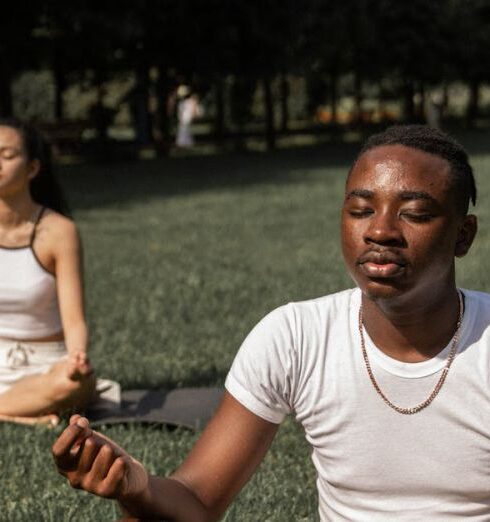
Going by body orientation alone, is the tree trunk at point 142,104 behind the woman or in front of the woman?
behind

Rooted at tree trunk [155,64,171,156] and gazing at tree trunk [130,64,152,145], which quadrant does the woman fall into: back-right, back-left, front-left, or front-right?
back-left

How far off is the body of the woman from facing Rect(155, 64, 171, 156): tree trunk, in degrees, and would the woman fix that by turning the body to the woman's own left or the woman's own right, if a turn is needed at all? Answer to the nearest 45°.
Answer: approximately 135° to the woman's own right

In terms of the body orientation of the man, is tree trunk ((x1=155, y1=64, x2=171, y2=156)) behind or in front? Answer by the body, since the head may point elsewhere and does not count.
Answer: behind

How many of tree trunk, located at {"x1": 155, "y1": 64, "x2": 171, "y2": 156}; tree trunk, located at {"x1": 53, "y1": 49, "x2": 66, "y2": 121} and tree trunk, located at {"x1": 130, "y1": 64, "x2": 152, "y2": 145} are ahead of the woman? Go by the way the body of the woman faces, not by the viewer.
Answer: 0

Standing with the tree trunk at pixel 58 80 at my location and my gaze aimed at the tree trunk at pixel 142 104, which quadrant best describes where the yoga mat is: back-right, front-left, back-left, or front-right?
front-right

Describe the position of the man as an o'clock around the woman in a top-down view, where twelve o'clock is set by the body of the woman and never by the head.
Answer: The man is roughly at 10 o'clock from the woman.

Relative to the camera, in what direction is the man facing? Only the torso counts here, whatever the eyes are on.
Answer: toward the camera

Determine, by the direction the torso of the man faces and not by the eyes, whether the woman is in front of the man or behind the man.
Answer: behind

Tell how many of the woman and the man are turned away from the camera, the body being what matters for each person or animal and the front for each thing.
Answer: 0

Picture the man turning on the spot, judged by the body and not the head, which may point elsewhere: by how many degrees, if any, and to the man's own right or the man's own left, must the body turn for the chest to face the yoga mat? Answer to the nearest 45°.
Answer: approximately 180°

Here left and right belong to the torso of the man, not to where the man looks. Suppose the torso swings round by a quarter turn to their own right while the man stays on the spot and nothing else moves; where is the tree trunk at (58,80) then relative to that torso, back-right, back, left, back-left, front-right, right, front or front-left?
right
